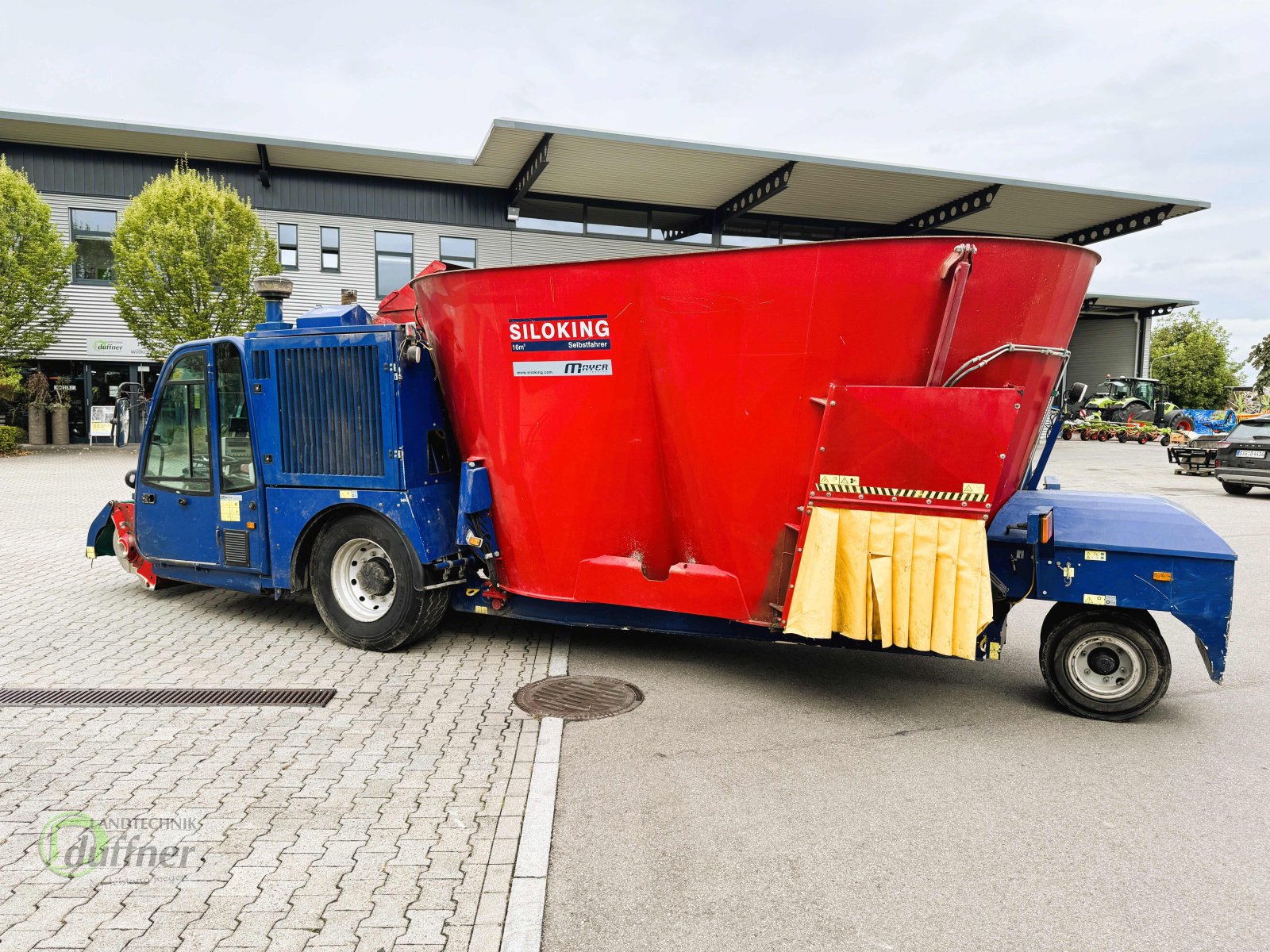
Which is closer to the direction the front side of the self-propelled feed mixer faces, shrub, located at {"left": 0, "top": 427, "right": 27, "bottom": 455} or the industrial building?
the shrub

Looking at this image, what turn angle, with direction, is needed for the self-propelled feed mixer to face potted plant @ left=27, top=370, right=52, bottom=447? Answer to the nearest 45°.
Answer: approximately 45° to its right

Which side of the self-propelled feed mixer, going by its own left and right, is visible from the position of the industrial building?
right

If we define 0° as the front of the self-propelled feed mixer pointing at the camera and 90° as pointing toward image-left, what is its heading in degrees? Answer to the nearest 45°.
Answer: approximately 90°

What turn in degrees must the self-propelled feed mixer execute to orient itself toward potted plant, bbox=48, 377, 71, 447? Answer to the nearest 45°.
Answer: approximately 45° to its right
